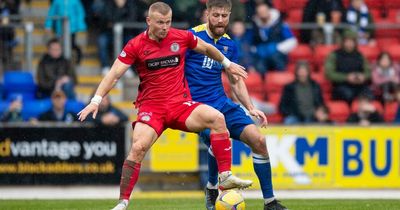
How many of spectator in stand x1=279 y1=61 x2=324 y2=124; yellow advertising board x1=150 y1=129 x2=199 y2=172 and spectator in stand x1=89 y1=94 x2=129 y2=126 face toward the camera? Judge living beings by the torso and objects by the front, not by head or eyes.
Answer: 3

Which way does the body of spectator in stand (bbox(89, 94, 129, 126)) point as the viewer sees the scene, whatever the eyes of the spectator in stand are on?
toward the camera

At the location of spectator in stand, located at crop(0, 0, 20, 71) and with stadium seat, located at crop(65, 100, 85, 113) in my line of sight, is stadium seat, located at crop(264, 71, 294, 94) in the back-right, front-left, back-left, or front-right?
front-left

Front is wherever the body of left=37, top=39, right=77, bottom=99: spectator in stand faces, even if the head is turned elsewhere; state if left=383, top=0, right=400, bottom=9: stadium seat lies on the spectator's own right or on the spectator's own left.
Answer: on the spectator's own left

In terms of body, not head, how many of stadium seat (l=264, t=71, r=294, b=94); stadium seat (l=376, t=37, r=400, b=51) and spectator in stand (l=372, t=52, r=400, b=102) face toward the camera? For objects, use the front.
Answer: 3

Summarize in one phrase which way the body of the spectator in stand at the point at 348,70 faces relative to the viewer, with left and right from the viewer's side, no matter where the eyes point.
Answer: facing the viewer

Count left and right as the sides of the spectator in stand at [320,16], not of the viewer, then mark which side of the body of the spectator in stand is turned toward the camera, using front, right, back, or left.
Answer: front

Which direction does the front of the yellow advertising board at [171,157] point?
toward the camera

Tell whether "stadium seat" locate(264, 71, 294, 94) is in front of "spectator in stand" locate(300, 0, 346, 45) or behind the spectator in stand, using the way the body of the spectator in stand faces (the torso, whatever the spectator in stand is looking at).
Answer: in front

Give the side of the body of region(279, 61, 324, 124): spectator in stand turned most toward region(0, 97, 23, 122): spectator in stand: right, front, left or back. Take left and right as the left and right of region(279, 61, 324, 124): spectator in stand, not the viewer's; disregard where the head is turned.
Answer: right
